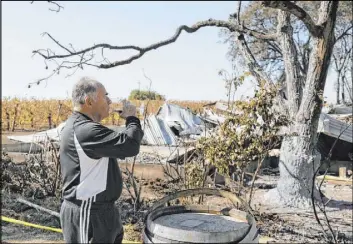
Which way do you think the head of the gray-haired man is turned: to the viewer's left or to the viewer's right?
to the viewer's right

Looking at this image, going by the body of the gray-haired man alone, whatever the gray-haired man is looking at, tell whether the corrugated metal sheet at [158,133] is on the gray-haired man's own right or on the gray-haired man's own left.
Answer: on the gray-haired man's own left

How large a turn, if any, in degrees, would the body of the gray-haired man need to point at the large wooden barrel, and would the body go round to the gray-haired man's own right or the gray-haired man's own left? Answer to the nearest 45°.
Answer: approximately 45° to the gray-haired man's own right

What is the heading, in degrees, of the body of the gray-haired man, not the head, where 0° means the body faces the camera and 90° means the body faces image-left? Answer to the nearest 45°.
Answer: approximately 270°
